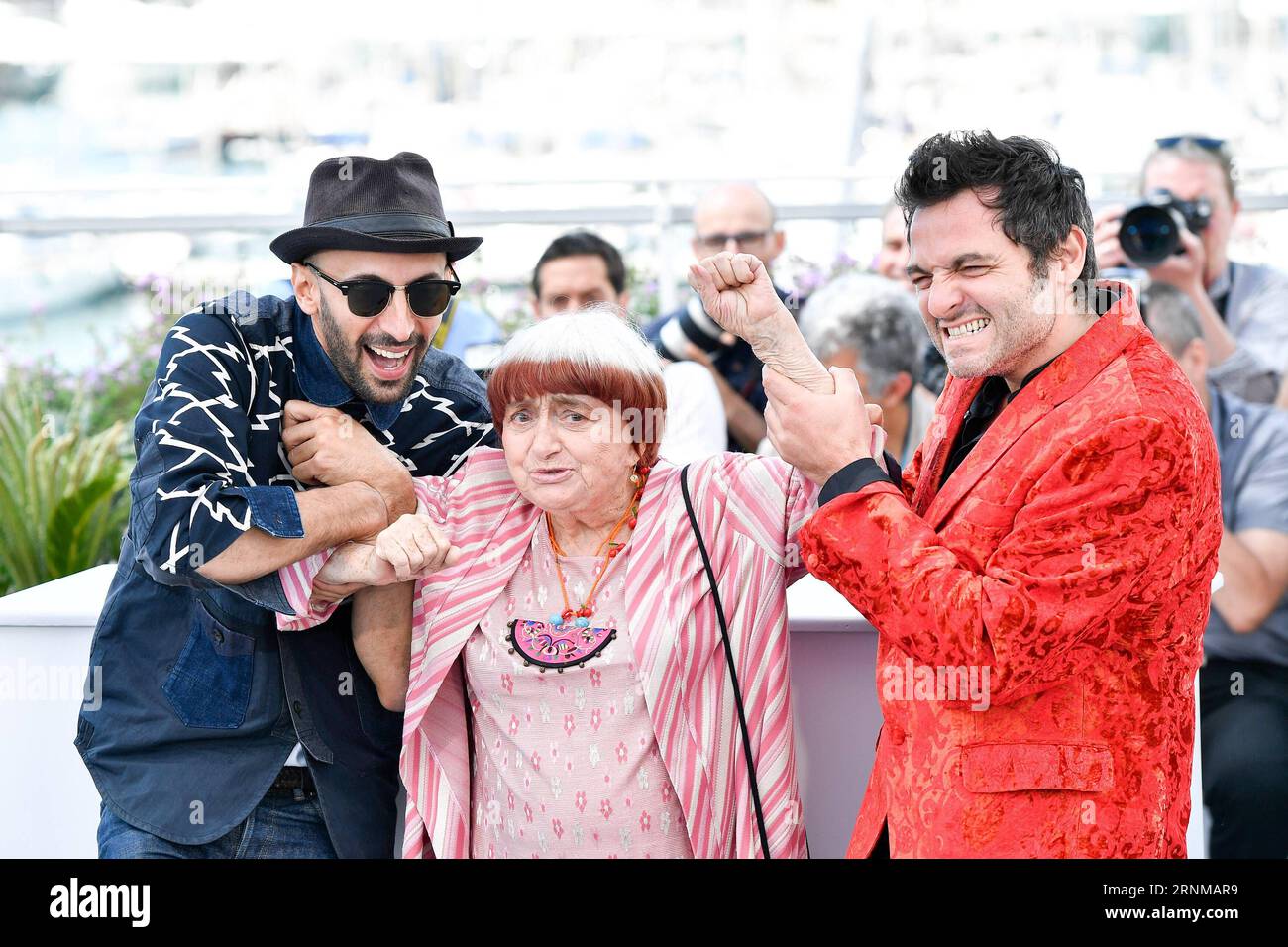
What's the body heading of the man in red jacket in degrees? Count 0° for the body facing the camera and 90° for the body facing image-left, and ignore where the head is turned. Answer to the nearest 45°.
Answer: approximately 45°

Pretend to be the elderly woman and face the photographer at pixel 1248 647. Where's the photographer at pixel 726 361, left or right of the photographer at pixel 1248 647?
left

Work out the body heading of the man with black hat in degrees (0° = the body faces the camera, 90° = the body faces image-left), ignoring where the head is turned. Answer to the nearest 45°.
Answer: approximately 315°

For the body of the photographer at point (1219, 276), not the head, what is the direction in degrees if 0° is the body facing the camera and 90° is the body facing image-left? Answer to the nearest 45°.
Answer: approximately 45°

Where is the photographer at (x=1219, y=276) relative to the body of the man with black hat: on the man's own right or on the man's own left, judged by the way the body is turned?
on the man's own left

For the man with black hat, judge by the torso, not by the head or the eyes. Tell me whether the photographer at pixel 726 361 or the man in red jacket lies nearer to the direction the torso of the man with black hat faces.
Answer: the man in red jacket
